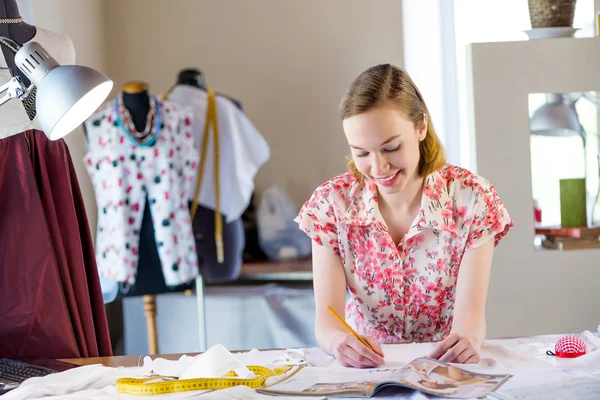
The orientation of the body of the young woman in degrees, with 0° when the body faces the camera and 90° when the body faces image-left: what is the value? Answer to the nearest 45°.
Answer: approximately 0°

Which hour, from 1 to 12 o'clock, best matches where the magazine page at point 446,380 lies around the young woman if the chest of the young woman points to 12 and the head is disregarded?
The magazine page is roughly at 12 o'clock from the young woman.

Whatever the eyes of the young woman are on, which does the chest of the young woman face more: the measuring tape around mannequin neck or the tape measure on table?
the tape measure on table

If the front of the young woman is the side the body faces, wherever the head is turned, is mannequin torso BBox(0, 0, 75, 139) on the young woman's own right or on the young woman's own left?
on the young woman's own right

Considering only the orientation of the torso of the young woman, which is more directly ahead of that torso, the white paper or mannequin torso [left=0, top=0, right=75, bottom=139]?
the white paper

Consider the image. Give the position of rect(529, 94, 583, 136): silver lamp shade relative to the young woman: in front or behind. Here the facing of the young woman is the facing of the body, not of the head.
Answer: behind

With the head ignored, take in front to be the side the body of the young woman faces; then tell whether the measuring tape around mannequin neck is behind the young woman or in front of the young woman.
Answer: behind
